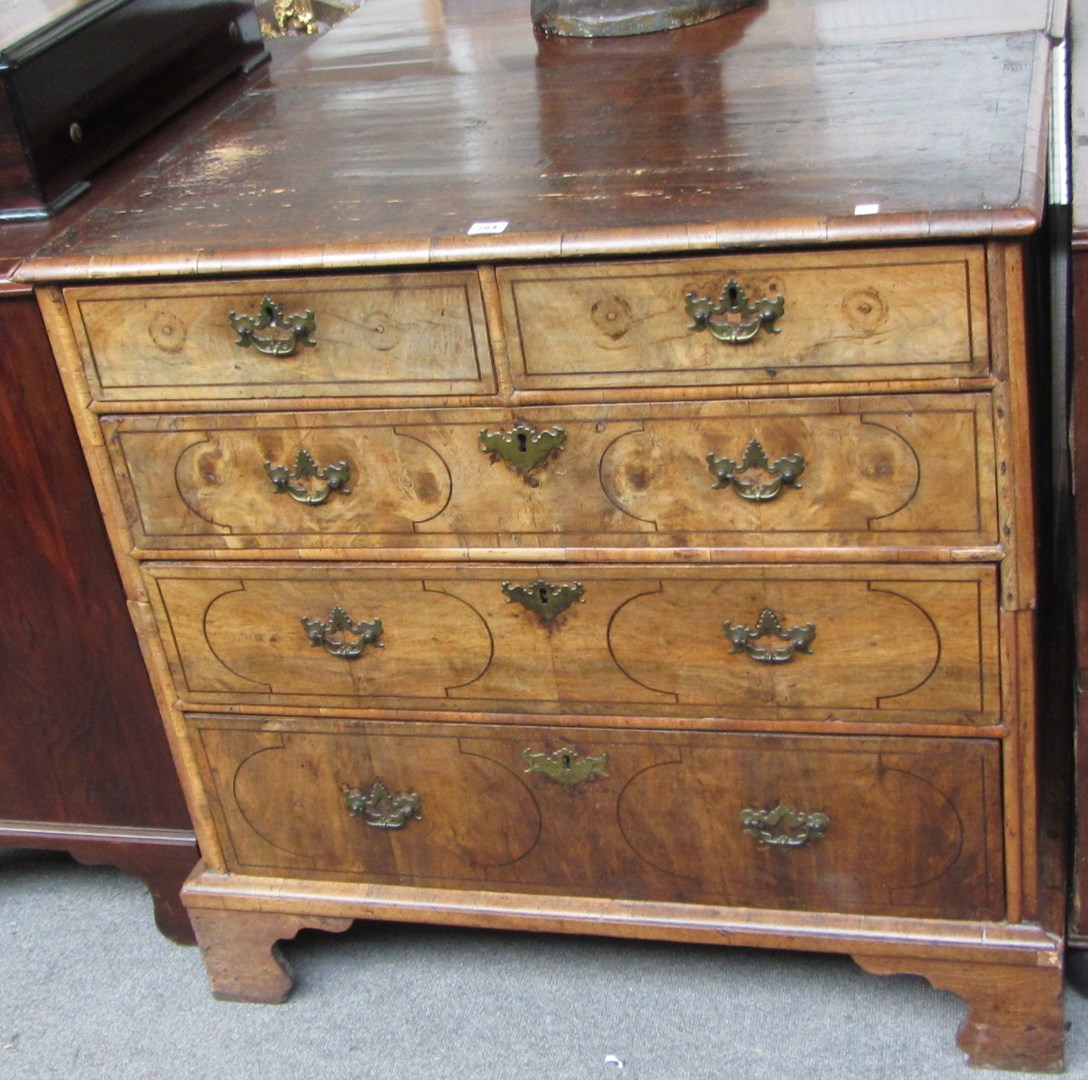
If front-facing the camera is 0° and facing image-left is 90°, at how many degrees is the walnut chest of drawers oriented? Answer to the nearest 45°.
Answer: approximately 0°

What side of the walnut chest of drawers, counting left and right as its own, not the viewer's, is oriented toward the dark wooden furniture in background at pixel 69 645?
right
